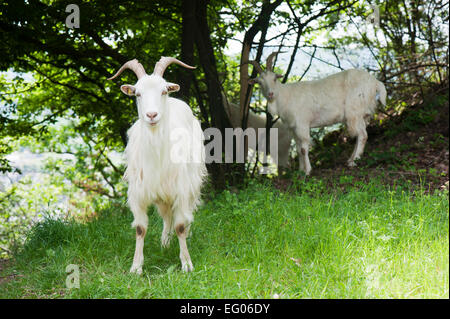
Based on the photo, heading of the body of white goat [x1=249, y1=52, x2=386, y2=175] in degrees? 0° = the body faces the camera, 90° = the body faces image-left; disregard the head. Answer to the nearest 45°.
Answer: approximately 90°

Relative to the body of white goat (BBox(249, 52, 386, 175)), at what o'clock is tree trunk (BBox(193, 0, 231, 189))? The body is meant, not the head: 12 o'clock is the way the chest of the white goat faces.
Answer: The tree trunk is roughly at 11 o'clock from the white goat.

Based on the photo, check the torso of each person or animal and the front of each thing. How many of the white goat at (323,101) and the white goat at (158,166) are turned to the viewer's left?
1

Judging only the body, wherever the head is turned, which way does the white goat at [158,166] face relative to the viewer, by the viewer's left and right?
facing the viewer

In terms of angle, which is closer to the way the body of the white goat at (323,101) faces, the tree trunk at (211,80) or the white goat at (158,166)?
the tree trunk
